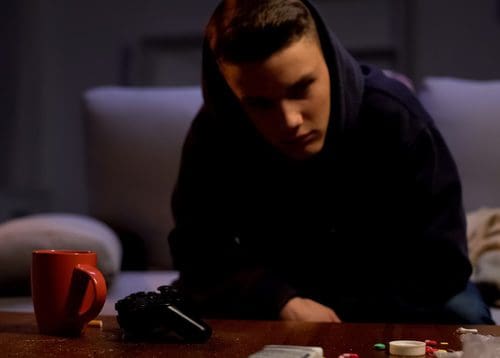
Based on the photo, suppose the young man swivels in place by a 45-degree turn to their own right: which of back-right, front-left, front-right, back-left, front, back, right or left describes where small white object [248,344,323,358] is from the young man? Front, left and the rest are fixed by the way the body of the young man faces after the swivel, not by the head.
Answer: front-left

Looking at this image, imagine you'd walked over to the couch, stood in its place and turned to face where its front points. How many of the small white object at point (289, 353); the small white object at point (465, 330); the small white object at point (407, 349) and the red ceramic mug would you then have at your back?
0

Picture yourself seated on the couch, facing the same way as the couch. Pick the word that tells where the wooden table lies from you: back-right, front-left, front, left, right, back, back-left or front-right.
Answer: front

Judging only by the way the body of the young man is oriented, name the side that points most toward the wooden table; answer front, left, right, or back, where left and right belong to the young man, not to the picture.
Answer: front

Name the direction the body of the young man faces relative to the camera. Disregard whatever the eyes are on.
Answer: toward the camera

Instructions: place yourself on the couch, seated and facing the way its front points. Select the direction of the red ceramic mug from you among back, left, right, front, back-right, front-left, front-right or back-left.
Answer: front

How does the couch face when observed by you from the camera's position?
facing the viewer

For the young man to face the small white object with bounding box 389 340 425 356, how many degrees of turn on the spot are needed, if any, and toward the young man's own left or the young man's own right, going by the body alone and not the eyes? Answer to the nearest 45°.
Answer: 0° — they already face it
